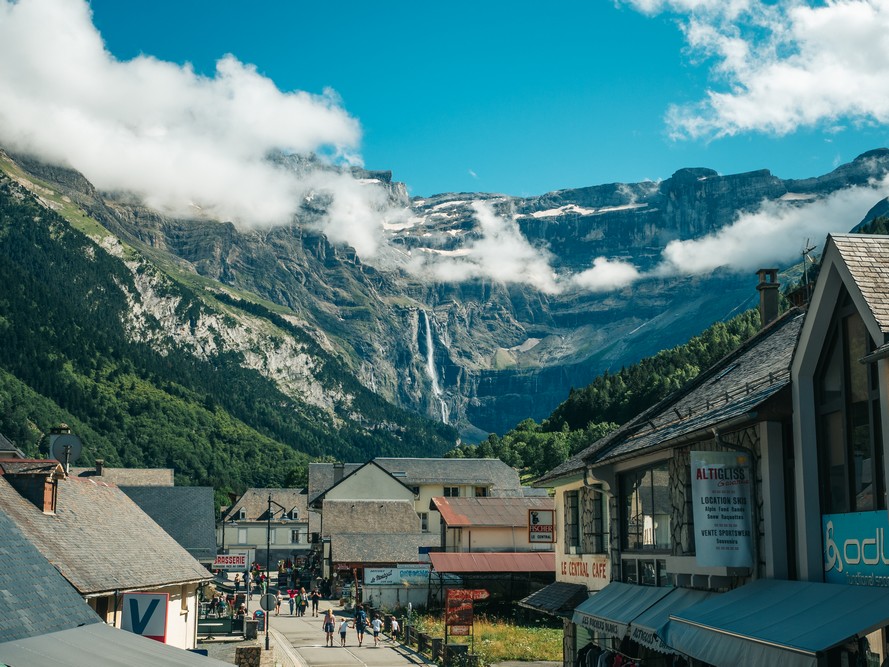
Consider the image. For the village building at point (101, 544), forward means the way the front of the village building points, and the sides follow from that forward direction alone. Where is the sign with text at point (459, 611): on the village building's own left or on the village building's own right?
on the village building's own left

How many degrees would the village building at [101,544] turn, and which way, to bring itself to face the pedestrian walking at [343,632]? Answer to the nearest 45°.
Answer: approximately 90° to its left

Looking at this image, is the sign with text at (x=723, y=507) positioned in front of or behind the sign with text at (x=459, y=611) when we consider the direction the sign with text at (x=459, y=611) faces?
in front

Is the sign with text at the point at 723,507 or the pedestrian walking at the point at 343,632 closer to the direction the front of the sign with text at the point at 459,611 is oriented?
the sign with text

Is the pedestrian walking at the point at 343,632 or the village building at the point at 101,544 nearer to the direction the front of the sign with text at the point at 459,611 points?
the village building

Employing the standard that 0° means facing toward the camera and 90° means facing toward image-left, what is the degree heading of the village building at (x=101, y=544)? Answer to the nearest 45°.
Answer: approximately 315°

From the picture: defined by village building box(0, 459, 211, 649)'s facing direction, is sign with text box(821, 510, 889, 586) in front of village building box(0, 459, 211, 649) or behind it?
in front

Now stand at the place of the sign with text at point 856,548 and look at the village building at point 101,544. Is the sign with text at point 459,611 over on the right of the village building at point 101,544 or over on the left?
right

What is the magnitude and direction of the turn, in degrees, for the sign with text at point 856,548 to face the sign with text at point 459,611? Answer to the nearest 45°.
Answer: approximately 90° to its right

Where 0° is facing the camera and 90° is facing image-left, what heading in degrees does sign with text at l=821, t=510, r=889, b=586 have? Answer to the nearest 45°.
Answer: approximately 45°
